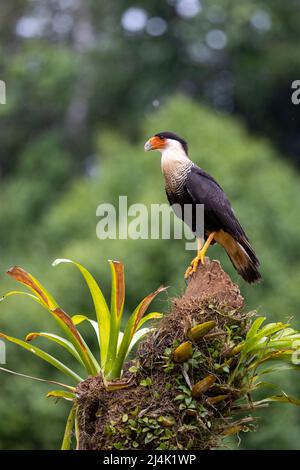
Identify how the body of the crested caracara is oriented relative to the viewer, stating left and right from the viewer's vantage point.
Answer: facing to the left of the viewer

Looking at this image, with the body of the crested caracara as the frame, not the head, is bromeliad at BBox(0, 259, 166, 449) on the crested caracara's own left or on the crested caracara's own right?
on the crested caracara's own left
